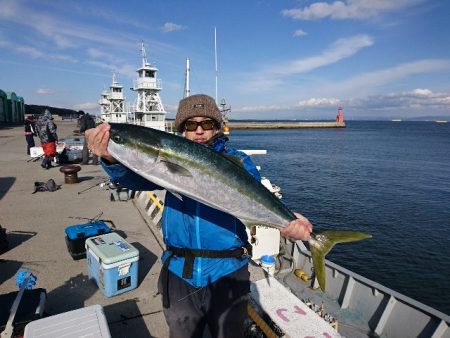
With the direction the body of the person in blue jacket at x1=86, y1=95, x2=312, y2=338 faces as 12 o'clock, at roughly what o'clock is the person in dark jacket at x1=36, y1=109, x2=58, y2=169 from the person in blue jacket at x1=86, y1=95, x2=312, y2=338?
the person in dark jacket at x1=36, y1=109, x2=58, y2=169 is roughly at 5 o'clock from the person in blue jacket at x1=86, y1=95, x2=312, y2=338.

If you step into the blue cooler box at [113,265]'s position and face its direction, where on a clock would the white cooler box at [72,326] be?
The white cooler box is roughly at 2 o'clock from the blue cooler box.

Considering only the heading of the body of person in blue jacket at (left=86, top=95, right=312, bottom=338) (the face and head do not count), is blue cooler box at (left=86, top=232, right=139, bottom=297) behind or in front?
behind

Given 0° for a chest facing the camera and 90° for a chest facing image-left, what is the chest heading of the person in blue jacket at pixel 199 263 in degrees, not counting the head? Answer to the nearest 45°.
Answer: approximately 0°

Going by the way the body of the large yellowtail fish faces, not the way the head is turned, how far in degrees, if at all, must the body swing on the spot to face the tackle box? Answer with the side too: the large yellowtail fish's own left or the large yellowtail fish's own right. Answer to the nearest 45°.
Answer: approximately 45° to the large yellowtail fish's own right

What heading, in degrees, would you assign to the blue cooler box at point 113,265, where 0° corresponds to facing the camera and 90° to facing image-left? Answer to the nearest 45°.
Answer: approximately 315°

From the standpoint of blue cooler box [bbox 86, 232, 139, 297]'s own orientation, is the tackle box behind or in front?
behind

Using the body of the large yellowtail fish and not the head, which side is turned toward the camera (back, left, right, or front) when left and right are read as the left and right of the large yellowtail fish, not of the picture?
left

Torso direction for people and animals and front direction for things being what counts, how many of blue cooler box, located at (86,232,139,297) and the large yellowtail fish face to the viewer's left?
1
